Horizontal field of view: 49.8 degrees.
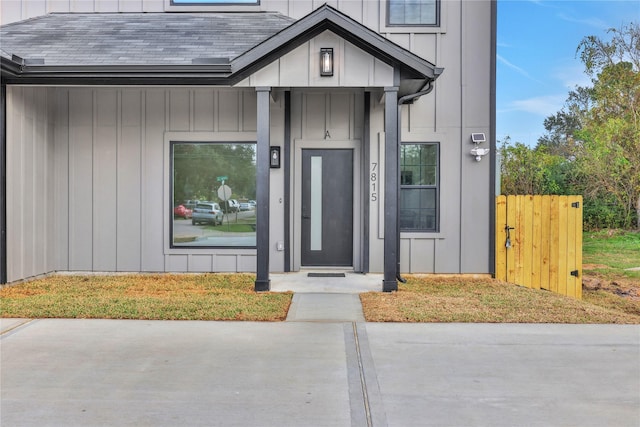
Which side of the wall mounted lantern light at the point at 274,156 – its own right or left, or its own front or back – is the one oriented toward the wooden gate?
left

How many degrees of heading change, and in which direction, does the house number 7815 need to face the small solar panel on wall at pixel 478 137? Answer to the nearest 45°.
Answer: approximately 90° to its left

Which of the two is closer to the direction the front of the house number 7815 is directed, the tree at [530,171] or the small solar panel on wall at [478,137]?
the small solar panel on wall

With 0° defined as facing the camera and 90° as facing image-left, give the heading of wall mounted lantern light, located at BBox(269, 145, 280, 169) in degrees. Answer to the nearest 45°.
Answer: approximately 0°

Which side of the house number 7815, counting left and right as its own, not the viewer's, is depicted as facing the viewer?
front

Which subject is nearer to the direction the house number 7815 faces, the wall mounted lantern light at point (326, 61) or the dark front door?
the wall mounted lantern light

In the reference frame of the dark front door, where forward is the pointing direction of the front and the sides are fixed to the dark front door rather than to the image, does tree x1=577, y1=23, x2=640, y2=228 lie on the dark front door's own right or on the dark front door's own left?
on the dark front door's own left

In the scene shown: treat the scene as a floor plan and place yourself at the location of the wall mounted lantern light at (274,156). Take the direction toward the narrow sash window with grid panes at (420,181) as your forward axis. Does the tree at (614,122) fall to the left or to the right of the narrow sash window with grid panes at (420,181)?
left

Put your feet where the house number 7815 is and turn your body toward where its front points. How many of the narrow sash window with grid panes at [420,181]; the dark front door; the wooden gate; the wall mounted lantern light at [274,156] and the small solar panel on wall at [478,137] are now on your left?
3

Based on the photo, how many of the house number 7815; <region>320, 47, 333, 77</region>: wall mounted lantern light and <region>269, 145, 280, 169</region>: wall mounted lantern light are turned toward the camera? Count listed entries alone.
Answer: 3

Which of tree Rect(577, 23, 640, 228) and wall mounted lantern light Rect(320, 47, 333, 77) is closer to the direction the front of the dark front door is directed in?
the wall mounted lantern light
